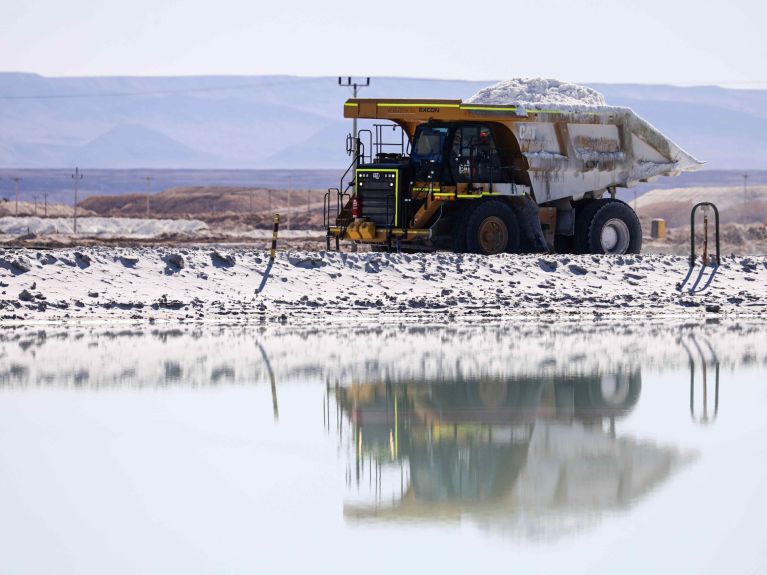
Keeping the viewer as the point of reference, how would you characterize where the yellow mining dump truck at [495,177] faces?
facing the viewer and to the left of the viewer
